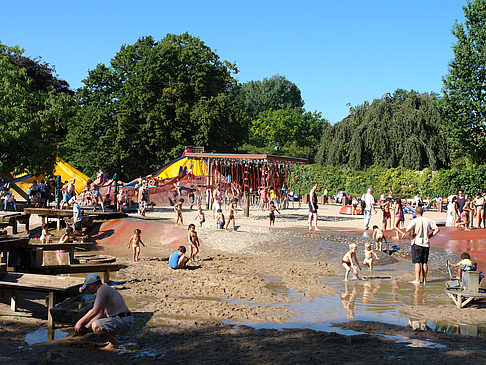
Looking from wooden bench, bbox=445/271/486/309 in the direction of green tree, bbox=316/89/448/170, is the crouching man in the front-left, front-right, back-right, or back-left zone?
back-left

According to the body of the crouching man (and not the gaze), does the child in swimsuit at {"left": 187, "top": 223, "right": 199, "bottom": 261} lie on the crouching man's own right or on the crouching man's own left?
on the crouching man's own right

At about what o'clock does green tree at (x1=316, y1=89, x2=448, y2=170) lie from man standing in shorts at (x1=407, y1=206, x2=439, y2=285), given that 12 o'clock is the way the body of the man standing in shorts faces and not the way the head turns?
The green tree is roughly at 12 o'clock from the man standing in shorts.

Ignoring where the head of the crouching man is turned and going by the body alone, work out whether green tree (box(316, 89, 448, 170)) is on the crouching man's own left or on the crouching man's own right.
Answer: on the crouching man's own right

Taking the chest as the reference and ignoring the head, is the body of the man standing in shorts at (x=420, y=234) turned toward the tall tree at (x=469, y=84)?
yes

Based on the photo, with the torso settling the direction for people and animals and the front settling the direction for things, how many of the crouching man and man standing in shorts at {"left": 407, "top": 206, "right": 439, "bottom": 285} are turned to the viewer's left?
1

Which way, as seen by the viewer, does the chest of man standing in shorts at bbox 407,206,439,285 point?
away from the camera

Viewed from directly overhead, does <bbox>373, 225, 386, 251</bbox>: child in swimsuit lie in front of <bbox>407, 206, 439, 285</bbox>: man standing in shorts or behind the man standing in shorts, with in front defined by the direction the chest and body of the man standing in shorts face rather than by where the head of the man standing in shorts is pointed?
in front

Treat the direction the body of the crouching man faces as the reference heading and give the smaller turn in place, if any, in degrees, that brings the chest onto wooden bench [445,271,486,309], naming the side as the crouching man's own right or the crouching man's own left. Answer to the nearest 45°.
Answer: approximately 180°

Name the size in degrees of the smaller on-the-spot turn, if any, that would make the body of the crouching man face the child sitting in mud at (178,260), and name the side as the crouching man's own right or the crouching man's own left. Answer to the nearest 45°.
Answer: approximately 90° to the crouching man's own right

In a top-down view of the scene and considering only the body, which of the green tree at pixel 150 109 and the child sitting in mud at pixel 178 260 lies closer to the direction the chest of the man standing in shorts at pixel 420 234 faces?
the green tree
